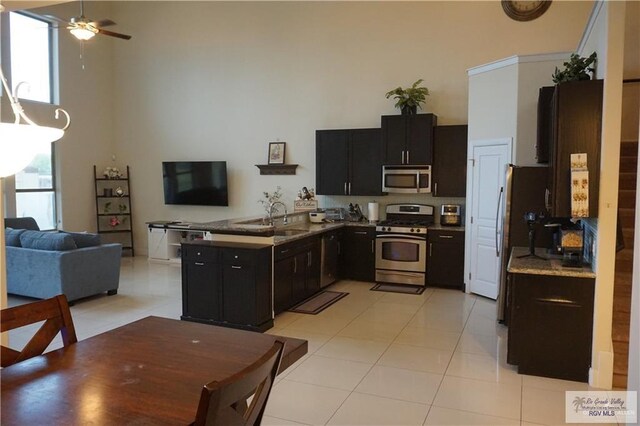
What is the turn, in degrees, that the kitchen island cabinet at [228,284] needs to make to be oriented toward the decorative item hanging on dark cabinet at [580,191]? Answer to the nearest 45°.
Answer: approximately 90° to its left

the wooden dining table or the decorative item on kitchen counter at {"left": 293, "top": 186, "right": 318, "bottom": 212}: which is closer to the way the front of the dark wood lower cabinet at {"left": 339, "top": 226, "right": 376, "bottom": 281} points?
the wooden dining table

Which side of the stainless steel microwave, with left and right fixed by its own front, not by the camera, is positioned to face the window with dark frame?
right

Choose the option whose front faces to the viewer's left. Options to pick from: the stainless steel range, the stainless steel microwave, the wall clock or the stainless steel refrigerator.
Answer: the stainless steel refrigerator

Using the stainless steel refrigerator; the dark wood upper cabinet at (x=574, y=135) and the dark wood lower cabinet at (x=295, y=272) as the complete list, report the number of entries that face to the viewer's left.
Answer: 2

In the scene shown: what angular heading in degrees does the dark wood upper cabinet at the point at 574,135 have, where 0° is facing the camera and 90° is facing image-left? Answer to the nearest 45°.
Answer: approximately 90°

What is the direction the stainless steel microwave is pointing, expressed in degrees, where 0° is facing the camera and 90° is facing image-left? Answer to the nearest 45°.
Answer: approximately 0°

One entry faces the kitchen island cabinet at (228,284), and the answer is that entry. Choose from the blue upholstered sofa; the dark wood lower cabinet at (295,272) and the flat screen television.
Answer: the flat screen television

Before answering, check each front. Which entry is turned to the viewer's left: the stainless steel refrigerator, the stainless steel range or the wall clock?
the stainless steel refrigerator

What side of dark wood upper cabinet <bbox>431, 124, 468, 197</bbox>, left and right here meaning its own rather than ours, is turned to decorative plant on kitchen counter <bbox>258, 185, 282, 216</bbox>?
right

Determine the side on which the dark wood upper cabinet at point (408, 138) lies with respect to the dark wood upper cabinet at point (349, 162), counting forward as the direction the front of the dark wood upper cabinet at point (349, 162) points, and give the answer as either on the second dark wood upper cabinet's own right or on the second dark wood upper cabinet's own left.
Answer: on the second dark wood upper cabinet's own left
